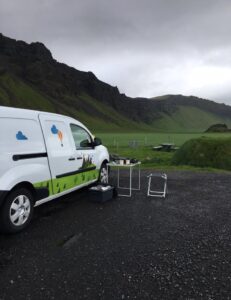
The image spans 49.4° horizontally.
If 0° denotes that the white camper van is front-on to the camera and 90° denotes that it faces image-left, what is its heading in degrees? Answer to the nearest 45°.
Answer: approximately 225°
